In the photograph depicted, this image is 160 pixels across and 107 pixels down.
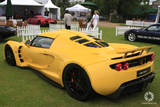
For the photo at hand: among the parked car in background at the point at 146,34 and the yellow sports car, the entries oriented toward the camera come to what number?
0

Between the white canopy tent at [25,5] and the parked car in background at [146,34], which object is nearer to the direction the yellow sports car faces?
the white canopy tent

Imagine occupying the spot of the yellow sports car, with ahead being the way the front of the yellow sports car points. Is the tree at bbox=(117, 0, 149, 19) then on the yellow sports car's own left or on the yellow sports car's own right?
on the yellow sports car's own right

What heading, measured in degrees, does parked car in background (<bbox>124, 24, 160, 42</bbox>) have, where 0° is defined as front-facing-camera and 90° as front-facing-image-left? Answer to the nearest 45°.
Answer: approximately 90°

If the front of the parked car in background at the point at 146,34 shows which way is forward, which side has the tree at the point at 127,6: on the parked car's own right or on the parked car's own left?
on the parked car's own right

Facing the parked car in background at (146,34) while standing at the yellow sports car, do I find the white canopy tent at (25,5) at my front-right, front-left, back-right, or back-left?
front-left

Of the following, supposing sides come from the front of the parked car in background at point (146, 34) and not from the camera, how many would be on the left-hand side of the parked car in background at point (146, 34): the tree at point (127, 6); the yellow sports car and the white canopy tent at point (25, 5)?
1

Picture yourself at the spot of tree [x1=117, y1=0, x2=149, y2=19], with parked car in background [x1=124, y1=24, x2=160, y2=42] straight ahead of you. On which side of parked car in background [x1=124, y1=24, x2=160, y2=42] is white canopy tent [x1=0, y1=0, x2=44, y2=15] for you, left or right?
right

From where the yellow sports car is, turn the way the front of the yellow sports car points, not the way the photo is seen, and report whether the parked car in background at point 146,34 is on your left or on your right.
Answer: on your right

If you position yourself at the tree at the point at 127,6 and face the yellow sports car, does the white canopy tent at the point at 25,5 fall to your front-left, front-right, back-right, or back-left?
front-right

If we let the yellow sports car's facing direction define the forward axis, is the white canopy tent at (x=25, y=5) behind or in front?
in front

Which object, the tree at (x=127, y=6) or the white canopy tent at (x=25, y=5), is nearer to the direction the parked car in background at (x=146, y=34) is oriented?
the white canopy tent

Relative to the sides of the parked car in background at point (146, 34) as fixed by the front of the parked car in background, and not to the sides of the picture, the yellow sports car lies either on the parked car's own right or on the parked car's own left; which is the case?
on the parked car's own left

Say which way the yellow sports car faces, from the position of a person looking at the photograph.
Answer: facing away from the viewer and to the left of the viewer
